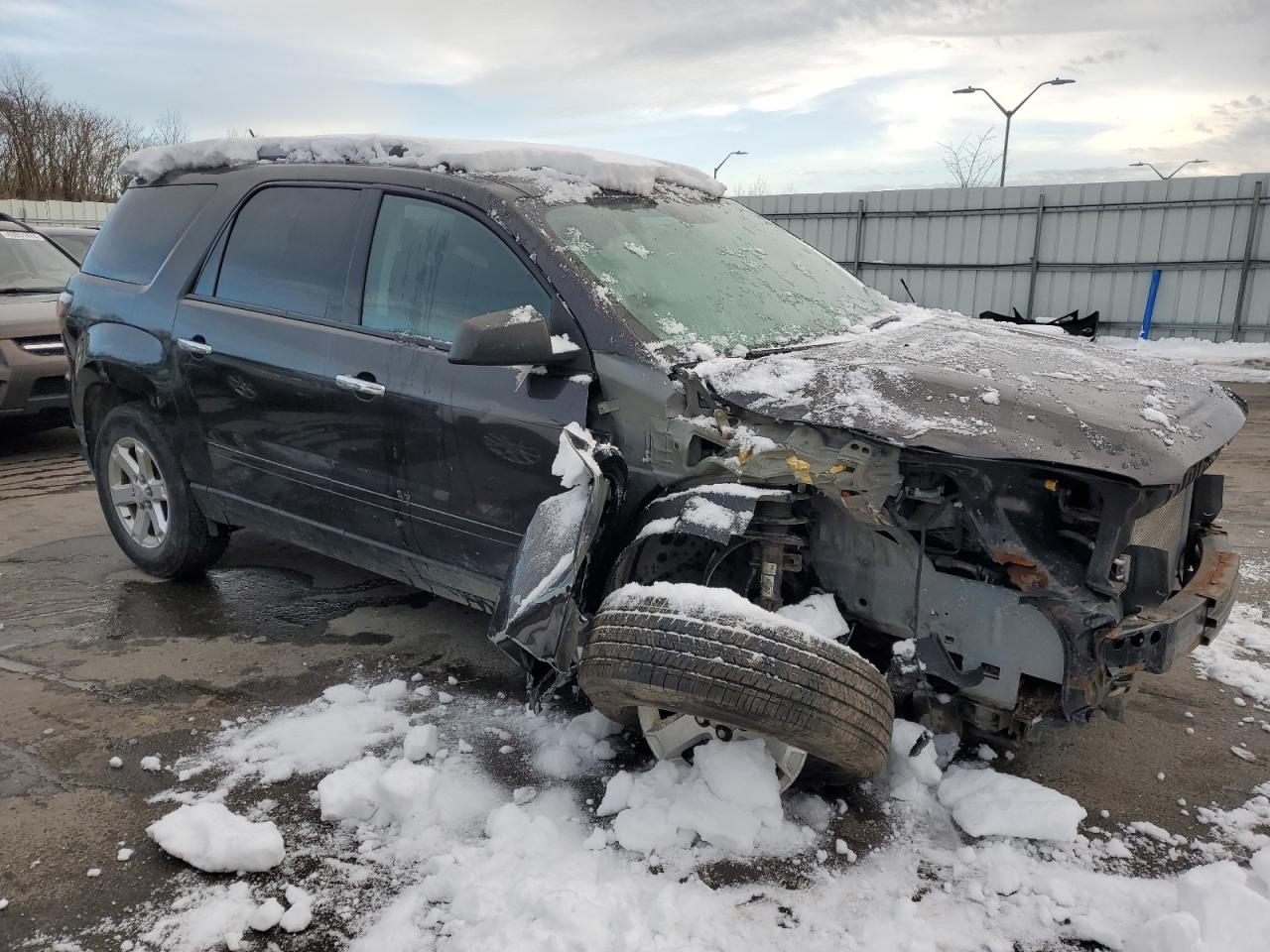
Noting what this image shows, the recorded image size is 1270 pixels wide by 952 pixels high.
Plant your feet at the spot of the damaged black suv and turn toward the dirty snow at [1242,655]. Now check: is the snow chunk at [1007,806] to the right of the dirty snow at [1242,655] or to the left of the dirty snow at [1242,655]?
right

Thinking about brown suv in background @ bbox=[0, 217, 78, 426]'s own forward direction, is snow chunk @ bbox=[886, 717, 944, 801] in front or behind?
in front

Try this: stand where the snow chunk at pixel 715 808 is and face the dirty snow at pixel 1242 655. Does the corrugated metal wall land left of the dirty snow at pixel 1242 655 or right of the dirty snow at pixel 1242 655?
left

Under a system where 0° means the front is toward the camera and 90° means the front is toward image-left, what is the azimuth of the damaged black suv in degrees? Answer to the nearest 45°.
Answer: approximately 315°

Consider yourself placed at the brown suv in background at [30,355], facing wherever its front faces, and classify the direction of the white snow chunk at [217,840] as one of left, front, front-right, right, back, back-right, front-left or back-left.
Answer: front-right

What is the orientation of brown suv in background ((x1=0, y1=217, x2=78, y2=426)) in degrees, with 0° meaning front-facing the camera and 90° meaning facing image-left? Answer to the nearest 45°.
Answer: approximately 315°

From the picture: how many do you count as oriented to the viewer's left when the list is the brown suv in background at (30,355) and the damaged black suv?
0

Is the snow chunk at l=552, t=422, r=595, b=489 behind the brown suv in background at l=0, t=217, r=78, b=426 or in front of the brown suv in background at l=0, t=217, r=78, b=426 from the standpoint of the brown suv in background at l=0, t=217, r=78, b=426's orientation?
in front

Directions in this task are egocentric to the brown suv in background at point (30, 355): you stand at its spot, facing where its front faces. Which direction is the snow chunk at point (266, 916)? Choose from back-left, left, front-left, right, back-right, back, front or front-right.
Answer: front-right
